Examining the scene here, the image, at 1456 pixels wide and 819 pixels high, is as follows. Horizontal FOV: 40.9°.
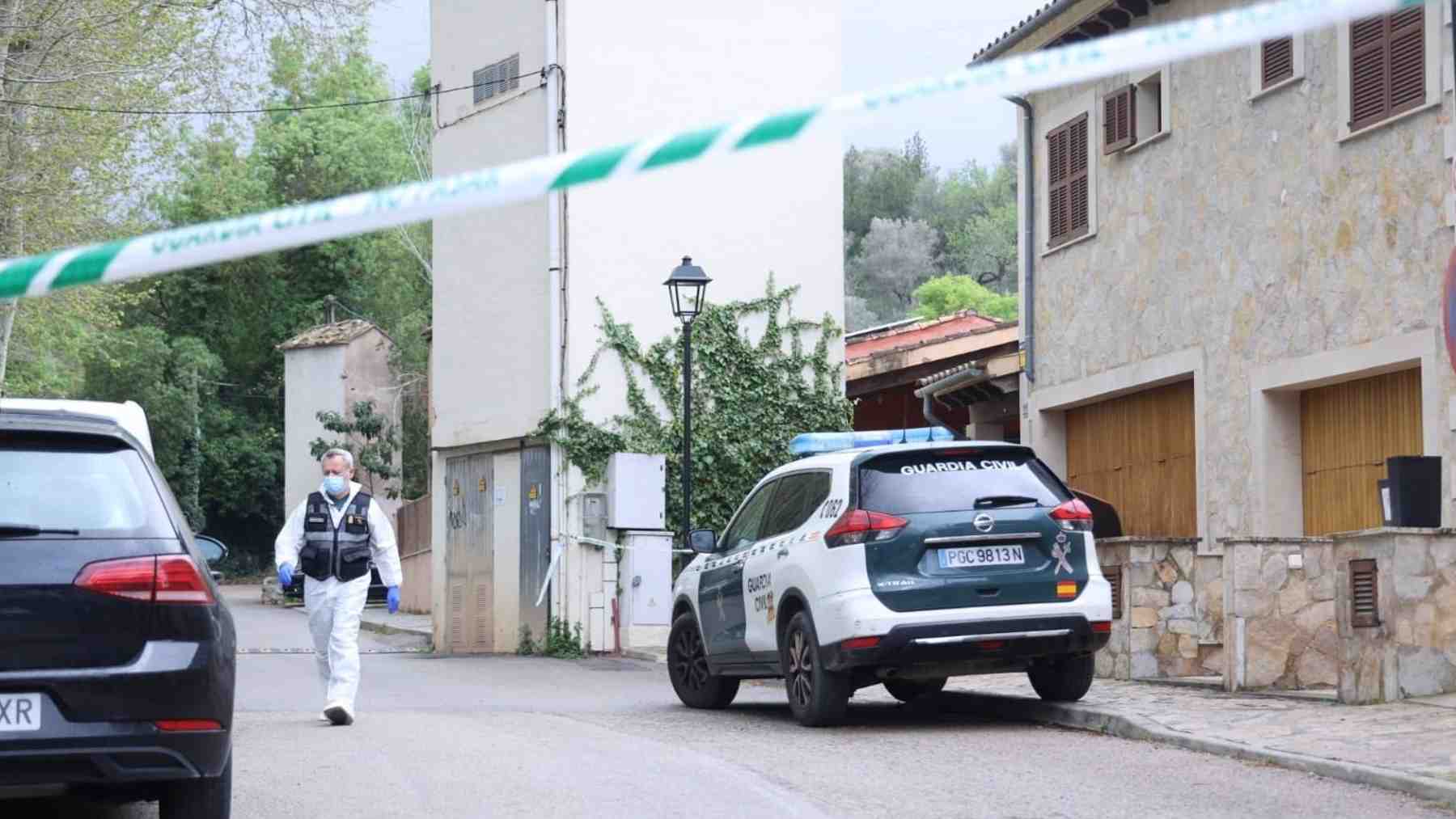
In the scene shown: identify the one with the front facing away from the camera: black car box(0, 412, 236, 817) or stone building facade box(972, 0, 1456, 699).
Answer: the black car

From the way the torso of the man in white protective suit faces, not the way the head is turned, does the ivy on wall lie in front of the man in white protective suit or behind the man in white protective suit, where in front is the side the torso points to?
behind

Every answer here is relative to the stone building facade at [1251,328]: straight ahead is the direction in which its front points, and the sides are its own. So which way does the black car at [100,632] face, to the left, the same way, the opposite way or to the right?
to the right

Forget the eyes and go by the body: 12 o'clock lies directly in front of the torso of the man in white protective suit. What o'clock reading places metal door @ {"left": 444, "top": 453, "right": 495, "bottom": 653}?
The metal door is roughly at 6 o'clock from the man in white protective suit.

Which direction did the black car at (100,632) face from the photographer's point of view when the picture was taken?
facing away from the viewer

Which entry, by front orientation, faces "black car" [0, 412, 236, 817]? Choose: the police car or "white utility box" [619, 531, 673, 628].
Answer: the white utility box

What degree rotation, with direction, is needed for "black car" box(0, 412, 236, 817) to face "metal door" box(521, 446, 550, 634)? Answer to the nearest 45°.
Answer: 0° — it already faces it

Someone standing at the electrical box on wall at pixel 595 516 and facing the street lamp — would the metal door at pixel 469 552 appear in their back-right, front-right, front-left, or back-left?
back-right

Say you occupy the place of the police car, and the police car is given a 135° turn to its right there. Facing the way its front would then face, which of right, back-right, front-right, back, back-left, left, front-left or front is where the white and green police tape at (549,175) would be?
right

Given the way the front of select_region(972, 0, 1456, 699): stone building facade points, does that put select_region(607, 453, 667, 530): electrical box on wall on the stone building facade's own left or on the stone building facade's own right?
on the stone building facade's own right

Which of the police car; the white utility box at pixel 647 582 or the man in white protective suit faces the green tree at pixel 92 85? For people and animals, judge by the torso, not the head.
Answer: the police car
